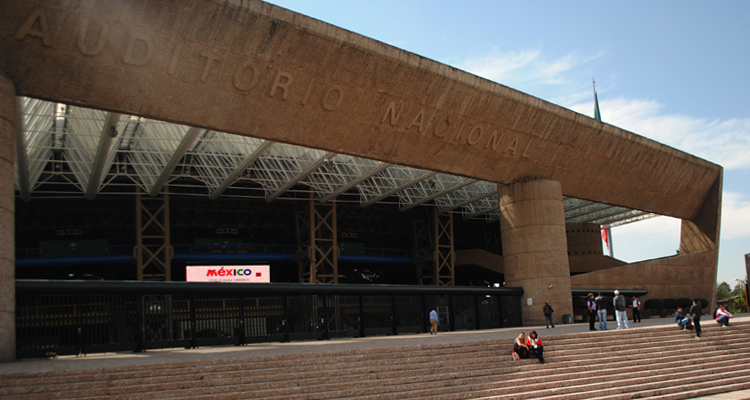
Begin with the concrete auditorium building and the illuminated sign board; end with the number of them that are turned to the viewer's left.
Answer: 0

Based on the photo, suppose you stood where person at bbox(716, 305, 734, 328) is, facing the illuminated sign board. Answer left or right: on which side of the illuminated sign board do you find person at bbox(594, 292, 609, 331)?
left

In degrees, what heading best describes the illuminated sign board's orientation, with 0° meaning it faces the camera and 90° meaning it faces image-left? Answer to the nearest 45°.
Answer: approximately 0°

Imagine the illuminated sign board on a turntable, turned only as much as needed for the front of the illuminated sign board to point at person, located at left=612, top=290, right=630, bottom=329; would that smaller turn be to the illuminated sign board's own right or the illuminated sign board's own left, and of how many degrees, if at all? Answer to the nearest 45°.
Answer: approximately 45° to the illuminated sign board's own left

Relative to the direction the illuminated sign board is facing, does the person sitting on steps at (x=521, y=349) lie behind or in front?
in front

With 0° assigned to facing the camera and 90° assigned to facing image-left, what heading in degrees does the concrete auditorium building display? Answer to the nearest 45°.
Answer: approximately 315°
